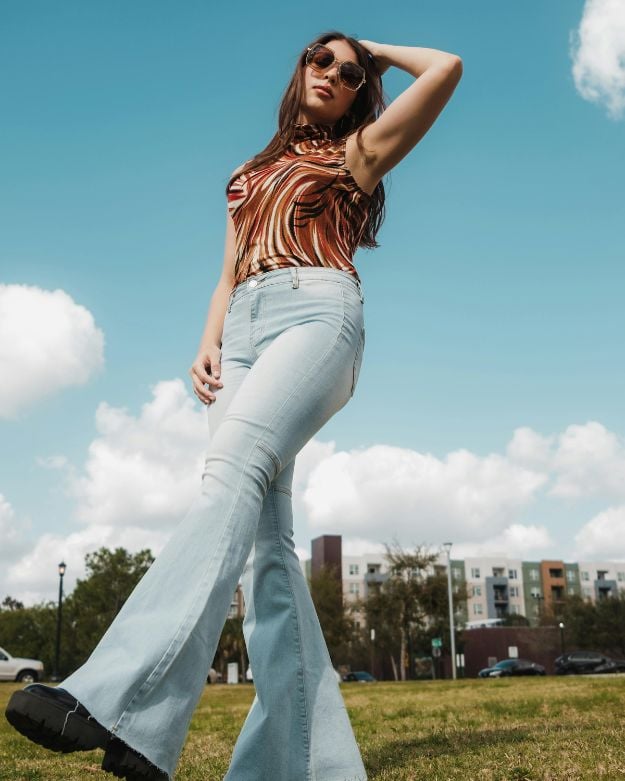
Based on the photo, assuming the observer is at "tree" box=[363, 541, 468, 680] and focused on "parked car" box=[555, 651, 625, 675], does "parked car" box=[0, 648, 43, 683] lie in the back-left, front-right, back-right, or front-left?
back-right

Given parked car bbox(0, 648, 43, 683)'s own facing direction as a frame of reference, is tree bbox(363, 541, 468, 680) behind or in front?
in front

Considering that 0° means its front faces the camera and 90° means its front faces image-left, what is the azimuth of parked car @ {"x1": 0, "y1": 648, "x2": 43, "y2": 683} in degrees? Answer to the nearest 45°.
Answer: approximately 270°

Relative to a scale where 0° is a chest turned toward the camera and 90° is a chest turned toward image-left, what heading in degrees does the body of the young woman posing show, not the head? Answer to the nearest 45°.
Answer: approximately 45°
